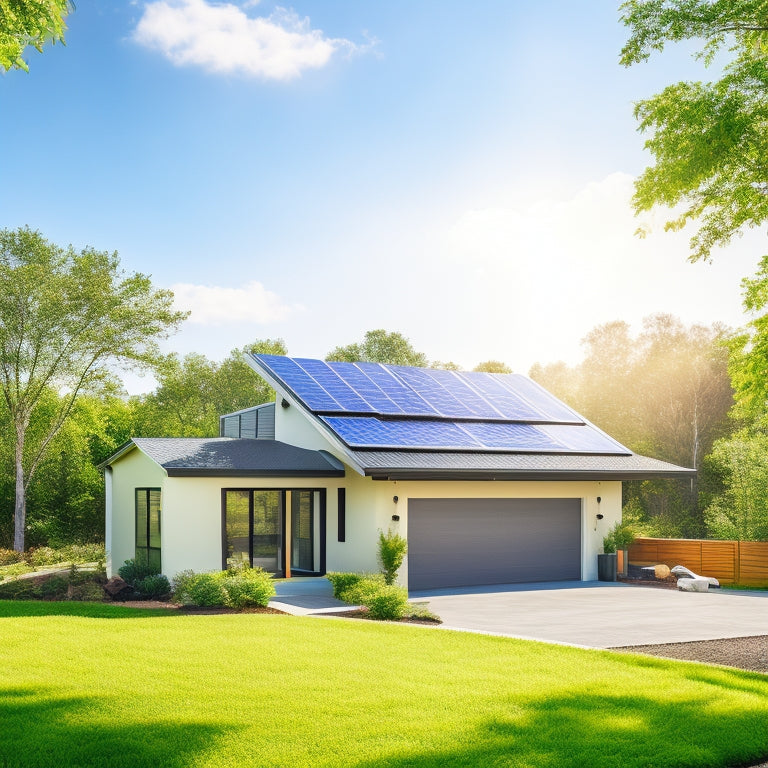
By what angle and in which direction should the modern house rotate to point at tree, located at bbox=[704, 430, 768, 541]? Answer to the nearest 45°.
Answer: approximately 135° to its left

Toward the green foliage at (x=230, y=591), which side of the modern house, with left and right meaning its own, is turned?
front

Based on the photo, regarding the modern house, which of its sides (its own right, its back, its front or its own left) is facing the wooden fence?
left

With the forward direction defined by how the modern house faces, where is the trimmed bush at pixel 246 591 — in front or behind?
in front

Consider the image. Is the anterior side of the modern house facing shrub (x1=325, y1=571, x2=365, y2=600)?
yes

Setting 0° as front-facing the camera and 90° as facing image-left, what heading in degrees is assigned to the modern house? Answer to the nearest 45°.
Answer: approximately 0°

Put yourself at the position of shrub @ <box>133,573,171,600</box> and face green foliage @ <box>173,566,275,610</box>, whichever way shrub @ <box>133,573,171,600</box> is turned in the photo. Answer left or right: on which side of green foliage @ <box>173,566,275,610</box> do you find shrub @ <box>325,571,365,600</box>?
left

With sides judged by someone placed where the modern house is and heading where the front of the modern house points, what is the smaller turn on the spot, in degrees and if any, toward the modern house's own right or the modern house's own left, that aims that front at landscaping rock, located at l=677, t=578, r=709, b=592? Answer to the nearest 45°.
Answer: approximately 90° to the modern house's own left

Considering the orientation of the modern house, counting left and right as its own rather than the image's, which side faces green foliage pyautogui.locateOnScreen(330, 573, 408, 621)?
front

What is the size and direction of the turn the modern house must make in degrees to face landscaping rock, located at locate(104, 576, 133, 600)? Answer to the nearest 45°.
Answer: approximately 45° to its right
